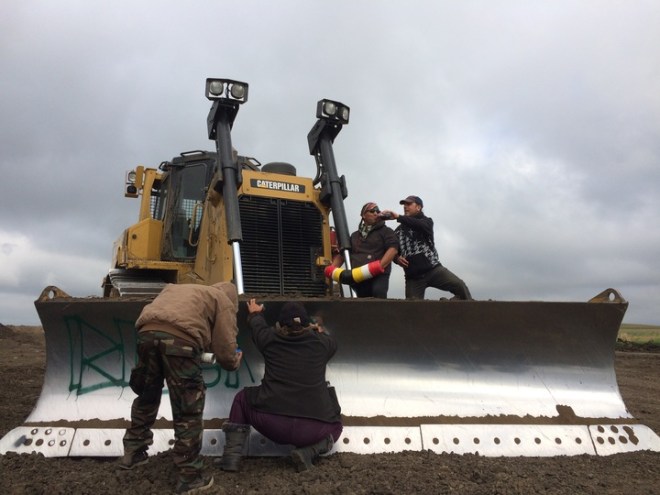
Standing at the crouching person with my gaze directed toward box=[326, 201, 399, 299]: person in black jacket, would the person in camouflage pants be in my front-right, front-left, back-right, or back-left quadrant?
back-left

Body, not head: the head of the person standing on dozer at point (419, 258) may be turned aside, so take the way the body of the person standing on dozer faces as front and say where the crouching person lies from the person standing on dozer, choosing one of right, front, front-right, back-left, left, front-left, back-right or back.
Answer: front

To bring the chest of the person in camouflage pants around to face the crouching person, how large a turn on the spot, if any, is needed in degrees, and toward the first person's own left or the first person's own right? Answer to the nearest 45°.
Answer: approximately 45° to the first person's own right

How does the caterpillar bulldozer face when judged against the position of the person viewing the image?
facing the viewer and to the right of the viewer

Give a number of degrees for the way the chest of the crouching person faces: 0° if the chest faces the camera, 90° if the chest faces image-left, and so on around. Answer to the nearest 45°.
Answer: approximately 180°

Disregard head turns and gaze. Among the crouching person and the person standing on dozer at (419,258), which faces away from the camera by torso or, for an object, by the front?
the crouching person

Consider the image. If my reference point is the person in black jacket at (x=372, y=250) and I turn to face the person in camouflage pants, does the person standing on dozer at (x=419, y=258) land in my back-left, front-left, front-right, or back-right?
back-left

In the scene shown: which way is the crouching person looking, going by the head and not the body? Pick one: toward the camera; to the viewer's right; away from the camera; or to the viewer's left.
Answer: away from the camera

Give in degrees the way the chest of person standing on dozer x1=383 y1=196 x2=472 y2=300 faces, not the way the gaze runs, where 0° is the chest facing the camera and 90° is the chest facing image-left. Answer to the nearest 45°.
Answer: approximately 45°

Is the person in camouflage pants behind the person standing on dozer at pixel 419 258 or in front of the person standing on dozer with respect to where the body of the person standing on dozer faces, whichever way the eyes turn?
in front

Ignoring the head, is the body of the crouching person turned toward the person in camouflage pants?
no

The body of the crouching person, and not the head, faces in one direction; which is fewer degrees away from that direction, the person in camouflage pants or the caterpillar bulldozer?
the caterpillar bulldozer
